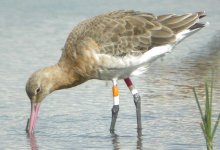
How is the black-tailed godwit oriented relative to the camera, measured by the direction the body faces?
to the viewer's left
